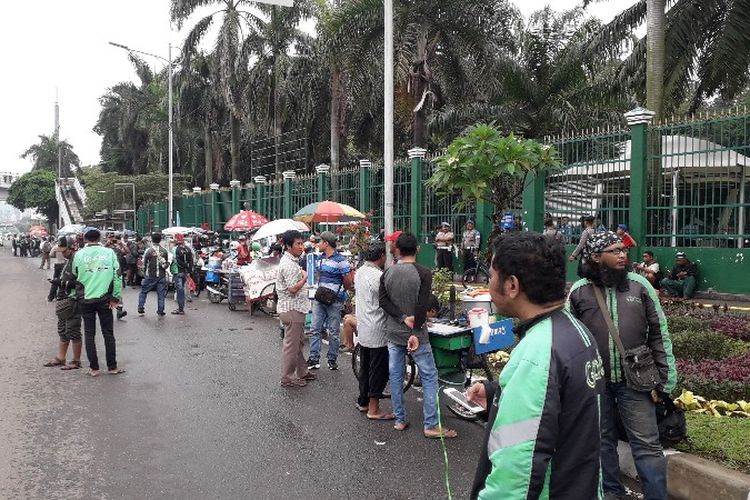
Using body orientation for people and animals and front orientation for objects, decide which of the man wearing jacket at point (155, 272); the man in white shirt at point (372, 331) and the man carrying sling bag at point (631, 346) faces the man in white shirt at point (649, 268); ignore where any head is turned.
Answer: the man in white shirt at point (372, 331)

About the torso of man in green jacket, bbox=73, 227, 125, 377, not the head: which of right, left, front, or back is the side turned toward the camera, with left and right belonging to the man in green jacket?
back

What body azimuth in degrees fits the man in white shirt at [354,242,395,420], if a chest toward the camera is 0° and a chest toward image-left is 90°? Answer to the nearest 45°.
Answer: approximately 225°

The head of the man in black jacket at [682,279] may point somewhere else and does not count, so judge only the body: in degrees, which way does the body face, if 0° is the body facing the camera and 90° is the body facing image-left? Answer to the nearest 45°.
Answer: approximately 45°

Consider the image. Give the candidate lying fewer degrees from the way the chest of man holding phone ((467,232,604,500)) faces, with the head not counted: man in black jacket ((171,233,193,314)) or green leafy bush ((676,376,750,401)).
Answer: the man in black jacket

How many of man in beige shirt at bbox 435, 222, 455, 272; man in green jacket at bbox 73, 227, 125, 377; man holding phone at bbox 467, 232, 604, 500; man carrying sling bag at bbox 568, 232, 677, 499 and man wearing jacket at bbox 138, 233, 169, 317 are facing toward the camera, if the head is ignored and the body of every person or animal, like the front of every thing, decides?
2

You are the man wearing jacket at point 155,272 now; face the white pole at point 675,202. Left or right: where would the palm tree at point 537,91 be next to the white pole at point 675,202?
left

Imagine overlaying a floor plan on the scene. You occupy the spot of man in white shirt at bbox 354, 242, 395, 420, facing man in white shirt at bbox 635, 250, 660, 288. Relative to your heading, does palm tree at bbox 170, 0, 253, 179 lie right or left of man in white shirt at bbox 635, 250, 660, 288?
left

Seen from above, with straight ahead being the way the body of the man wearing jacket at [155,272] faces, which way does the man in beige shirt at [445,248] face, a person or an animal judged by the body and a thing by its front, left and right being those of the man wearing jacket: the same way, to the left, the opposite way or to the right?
the opposite way

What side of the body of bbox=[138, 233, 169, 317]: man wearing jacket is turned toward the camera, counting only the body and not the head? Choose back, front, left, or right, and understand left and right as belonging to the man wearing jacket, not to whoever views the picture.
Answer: back

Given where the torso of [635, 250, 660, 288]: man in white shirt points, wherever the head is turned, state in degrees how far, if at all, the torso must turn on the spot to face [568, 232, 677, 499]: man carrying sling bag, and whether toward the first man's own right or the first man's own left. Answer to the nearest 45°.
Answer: approximately 45° to the first man's own left

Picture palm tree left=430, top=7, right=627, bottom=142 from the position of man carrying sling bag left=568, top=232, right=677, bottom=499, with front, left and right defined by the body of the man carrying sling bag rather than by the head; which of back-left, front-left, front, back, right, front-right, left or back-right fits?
back

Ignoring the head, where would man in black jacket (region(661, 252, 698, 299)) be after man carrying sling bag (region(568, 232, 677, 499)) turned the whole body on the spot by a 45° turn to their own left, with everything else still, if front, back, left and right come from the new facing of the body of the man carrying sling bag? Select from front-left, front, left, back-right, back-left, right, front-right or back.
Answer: back-left

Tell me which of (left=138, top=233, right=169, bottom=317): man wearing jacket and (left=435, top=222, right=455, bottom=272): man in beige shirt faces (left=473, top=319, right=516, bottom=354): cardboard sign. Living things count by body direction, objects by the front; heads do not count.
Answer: the man in beige shirt
